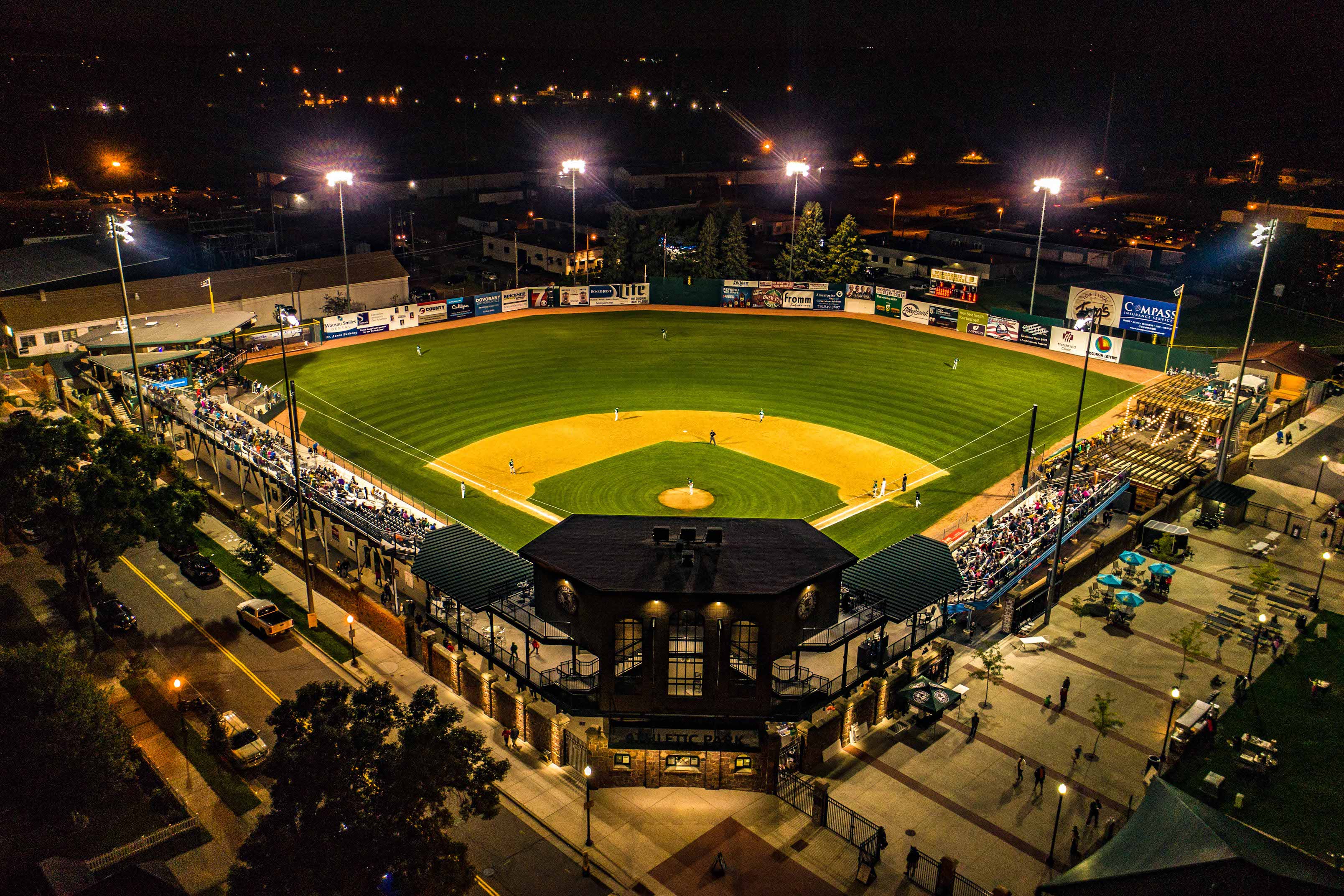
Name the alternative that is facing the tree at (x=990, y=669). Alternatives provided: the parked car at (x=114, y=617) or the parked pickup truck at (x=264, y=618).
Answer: the parked car at (x=114, y=617)

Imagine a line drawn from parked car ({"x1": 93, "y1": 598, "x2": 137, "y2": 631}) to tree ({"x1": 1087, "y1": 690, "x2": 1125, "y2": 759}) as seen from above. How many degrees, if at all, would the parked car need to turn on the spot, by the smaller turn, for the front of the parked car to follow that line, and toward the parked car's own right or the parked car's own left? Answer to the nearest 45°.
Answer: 0° — it already faces it

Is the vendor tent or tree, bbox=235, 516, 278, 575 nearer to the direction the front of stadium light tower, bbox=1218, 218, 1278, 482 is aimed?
the tree

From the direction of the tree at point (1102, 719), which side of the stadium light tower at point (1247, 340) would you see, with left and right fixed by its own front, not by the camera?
left

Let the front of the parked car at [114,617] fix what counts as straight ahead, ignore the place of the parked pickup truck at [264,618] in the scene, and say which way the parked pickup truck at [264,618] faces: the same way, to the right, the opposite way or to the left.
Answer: the opposite way

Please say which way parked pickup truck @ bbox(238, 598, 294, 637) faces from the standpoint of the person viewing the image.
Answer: facing away from the viewer and to the left of the viewer

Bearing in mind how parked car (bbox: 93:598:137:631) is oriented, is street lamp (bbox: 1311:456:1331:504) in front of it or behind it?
in front

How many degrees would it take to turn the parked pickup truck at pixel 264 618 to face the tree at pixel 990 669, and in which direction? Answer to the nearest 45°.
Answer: approximately 180°

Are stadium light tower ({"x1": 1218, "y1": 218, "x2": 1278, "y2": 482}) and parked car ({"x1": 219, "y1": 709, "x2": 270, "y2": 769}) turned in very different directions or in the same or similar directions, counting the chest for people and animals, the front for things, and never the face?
very different directions

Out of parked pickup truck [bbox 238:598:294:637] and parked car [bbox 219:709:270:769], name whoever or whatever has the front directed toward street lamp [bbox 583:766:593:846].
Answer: parked car [bbox 219:709:270:769]

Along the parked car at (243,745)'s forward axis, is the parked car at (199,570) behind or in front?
behind

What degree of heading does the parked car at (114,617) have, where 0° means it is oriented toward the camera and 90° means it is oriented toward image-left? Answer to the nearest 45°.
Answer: approximately 315°

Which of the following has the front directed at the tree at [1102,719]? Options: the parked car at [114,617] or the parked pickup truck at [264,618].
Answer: the parked car at [114,617]

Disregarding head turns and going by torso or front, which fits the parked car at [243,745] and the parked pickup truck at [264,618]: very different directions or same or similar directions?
very different directions

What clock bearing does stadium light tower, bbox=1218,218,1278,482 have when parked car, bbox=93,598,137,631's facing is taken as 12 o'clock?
The stadium light tower is roughly at 11 o'clock from the parked car.

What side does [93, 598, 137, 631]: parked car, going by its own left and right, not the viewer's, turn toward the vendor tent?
front

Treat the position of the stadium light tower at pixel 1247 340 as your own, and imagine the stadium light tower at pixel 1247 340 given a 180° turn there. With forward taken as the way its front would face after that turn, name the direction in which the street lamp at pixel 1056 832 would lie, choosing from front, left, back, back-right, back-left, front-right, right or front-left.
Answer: right

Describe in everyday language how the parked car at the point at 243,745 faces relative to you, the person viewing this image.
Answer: facing the viewer and to the right of the viewer

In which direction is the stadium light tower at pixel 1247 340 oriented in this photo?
to the viewer's left

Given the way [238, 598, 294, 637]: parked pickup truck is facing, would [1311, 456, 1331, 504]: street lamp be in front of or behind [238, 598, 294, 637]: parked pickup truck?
behind
